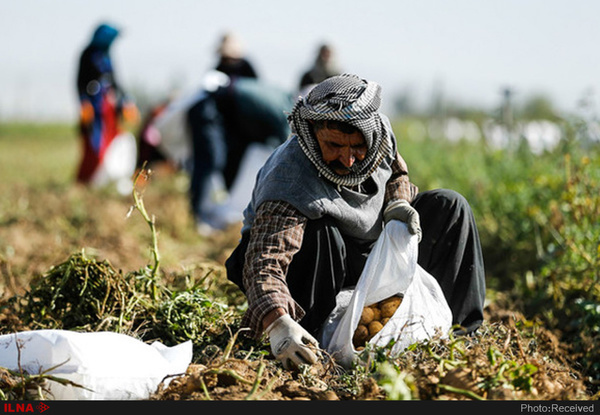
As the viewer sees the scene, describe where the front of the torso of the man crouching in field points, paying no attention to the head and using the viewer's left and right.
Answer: facing the viewer and to the right of the viewer

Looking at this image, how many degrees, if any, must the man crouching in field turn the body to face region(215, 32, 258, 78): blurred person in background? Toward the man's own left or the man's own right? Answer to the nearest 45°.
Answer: approximately 135° to the man's own left

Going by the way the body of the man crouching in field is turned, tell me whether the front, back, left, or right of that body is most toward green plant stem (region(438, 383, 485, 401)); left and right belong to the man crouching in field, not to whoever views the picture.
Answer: front

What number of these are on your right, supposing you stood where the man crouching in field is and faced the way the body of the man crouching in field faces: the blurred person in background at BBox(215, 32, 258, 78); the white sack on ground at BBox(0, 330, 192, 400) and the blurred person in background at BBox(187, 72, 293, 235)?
1

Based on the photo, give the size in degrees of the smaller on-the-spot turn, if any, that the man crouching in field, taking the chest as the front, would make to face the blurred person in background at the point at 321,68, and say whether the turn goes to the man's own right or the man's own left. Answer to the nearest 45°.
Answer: approximately 135° to the man's own left

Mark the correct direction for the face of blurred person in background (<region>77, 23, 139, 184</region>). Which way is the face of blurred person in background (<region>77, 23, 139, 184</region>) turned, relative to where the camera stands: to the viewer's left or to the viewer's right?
to the viewer's right

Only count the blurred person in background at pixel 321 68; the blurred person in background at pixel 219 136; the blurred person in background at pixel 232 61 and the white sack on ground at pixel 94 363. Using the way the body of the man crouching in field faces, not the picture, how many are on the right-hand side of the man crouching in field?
1

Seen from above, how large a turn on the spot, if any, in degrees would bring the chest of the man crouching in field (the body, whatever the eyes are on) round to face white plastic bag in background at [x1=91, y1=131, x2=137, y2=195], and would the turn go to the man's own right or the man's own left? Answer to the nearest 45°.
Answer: approximately 135° to the man's own left
